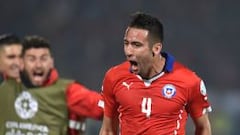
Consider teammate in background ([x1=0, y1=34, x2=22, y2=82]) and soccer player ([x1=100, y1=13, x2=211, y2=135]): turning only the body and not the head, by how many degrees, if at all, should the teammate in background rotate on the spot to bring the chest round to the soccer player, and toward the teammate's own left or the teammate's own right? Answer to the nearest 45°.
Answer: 0° — they already face them

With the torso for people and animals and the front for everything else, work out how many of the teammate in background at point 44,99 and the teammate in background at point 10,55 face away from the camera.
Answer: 0

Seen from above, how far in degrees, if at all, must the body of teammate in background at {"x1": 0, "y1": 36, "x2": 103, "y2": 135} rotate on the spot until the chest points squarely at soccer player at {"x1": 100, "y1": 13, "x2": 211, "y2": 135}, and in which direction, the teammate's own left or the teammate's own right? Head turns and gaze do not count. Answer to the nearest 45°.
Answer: approximately 45° to the teammate's own left

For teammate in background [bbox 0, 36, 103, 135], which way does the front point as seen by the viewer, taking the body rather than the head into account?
toward the camera

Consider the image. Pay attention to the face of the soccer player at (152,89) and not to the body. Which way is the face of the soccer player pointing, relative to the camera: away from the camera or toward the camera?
toward the camera

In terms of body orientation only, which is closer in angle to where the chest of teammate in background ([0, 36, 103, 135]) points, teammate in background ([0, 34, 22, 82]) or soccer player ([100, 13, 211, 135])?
the soccer player

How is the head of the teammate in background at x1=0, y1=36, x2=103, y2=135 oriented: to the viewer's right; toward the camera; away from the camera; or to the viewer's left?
toward the camera

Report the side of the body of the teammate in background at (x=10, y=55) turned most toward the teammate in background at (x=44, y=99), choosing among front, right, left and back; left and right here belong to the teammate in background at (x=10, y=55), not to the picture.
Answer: front
